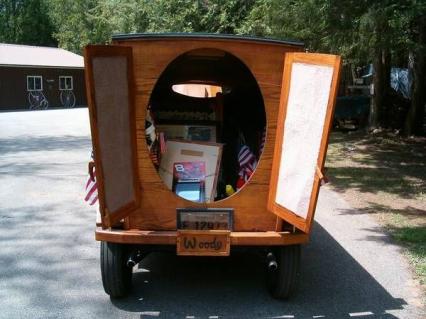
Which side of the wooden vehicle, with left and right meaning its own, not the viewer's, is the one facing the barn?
front

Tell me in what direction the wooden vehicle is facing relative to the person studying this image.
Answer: facing away from the viewer
